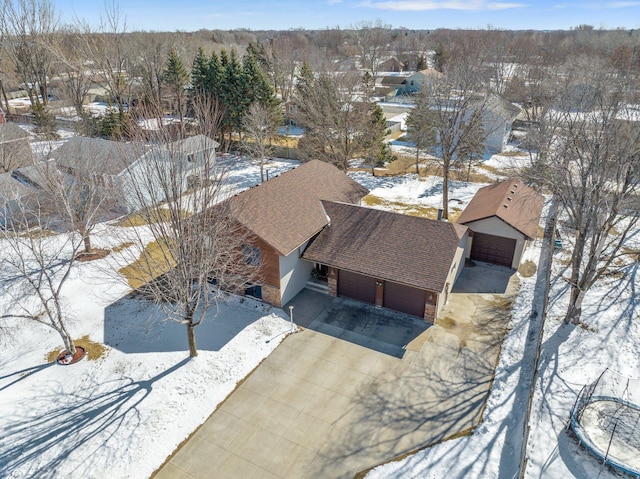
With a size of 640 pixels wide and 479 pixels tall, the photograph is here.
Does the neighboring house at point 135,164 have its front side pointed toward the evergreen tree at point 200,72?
no

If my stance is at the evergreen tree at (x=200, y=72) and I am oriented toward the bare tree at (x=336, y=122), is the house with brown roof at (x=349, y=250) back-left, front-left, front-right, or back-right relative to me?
front-right

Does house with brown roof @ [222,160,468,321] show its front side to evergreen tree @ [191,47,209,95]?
no

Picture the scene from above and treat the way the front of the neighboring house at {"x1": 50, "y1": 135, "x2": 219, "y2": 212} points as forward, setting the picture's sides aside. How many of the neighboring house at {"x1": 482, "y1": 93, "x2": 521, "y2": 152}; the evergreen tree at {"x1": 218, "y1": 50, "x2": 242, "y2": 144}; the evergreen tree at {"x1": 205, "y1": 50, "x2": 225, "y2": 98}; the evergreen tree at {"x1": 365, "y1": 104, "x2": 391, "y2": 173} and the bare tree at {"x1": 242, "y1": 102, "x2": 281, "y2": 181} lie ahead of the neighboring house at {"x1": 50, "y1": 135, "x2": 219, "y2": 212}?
0

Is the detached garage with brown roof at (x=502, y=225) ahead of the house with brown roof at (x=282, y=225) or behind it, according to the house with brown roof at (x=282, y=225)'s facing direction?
behind

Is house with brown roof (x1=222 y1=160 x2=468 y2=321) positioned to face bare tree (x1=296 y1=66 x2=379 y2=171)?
no

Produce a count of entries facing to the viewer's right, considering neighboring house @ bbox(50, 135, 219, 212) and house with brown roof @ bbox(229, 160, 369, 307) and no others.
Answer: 0

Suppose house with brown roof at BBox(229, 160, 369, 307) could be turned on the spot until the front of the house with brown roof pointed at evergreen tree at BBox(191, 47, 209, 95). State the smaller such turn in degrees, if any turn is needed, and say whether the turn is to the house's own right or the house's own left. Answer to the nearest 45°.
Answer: approximately 135° to the house's own right

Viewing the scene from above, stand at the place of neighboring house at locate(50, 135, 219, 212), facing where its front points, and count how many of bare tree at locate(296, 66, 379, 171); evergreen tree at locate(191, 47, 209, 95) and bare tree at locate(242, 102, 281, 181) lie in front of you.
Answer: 0

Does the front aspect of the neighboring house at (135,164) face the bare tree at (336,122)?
no

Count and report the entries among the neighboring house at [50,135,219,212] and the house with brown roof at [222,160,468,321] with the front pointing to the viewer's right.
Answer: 0

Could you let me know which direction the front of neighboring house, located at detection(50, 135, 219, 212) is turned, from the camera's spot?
facing the viewer and to the left of the viewer

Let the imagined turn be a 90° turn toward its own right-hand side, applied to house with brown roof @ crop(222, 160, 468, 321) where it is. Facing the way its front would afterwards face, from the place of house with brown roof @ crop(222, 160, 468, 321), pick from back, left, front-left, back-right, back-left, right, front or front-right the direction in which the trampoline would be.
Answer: back

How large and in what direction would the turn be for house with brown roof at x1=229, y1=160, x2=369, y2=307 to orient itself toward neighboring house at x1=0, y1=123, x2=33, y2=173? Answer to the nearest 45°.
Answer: approximately 90° to its right

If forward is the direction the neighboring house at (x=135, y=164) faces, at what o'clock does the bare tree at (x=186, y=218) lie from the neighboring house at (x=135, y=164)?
The bare tree is roughly at 10 o'clock from the neighboring house.
